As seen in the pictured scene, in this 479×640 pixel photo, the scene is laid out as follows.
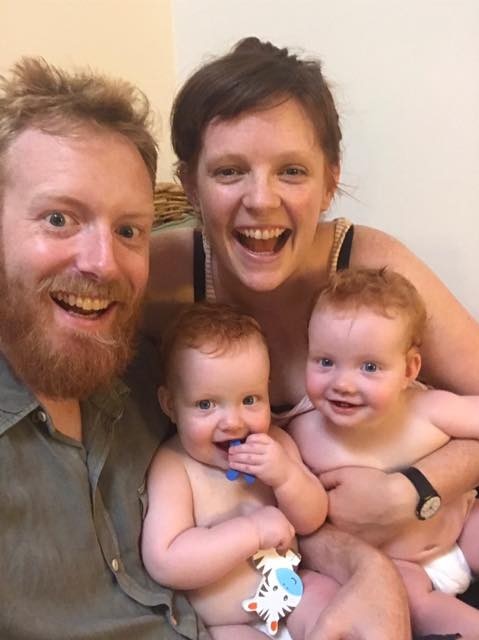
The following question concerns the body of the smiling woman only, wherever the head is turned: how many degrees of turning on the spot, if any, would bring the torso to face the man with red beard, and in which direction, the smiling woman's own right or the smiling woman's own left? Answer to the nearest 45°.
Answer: approximately 45° to the smiling woman's own right

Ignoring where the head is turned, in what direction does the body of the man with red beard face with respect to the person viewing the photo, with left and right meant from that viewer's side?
facing the viewer and to the right of the viewer

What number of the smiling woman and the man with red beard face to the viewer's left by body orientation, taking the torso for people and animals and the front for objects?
0

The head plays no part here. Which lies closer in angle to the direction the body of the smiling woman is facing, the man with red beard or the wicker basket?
the man with red beard
